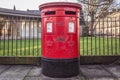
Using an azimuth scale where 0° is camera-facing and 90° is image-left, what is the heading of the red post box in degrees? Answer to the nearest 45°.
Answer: approximately 0°

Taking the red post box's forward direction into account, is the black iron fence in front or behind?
behind

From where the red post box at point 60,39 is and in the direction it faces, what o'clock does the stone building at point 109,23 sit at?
The stone building is roughly at 7 o'clock from the red post box.

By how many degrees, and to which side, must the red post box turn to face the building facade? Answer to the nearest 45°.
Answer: approximately 180°
